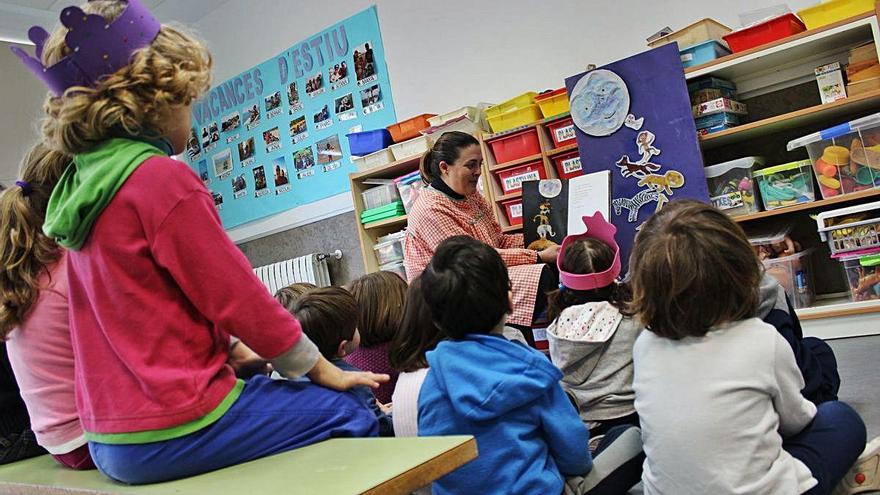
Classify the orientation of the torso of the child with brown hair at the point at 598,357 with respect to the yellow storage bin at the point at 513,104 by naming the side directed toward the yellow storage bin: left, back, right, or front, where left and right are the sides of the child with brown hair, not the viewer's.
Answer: front

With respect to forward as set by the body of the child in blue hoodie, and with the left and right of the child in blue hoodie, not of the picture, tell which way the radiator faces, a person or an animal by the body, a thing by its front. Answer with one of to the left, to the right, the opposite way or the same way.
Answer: the opposite way

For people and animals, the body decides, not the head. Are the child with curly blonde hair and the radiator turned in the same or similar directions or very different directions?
very different directions

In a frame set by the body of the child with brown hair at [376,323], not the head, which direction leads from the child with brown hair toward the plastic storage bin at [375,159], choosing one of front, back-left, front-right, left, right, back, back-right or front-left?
front-left

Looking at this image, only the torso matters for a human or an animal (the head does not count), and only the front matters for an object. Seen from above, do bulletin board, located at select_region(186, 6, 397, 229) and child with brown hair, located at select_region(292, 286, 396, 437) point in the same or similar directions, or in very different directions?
very different directions

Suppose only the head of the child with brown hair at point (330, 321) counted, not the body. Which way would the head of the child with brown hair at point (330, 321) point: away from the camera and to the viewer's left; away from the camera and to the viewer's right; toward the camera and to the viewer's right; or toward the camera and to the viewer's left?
away from the camera and to the viewer's right

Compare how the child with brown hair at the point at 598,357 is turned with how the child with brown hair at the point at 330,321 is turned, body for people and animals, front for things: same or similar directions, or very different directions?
same or similar directions

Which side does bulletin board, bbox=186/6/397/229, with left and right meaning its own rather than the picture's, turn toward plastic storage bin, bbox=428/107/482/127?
left

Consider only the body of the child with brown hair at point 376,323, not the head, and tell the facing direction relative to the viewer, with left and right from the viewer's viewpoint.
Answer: facing away from the viewer and to the right of the viewer

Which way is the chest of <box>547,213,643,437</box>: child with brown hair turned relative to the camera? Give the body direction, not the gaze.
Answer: away from the camera

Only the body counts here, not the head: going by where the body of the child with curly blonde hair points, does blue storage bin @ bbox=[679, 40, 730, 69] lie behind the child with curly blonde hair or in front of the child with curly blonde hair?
in front

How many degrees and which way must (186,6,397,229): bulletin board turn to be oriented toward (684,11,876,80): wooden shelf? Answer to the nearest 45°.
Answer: approximately 90° to its left

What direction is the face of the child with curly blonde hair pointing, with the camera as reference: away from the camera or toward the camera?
away from the camera

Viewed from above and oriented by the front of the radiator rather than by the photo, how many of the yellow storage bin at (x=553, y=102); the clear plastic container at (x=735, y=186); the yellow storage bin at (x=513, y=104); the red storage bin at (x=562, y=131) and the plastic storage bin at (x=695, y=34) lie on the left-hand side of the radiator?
5

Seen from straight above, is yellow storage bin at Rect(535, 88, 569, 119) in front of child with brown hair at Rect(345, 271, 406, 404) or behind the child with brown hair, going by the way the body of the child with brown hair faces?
in front
